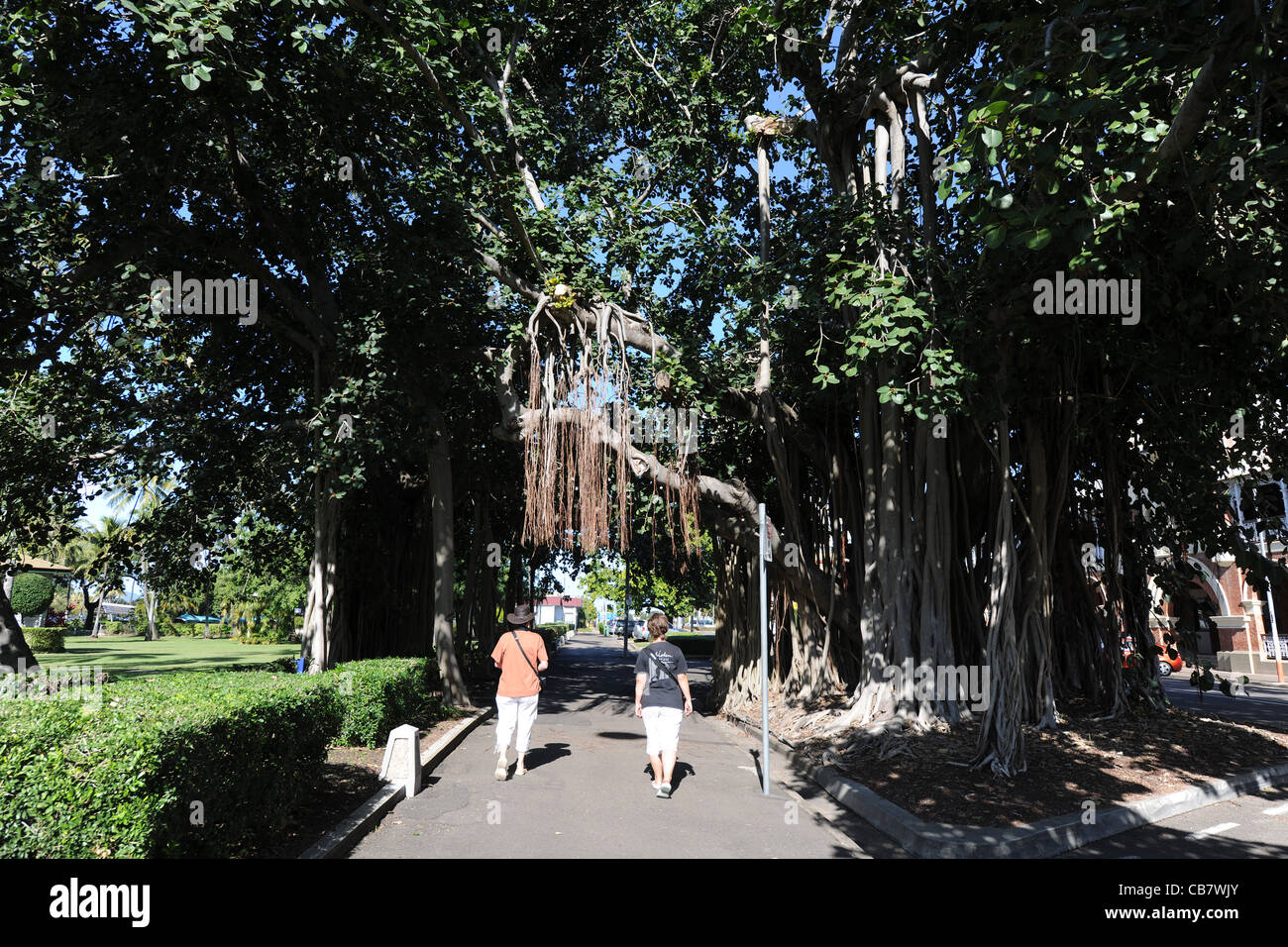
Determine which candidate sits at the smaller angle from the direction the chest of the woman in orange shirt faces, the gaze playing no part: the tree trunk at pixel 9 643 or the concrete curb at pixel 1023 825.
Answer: the tree trunk

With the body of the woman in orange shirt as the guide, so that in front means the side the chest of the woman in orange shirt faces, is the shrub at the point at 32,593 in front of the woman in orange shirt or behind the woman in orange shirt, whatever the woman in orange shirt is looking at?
in front

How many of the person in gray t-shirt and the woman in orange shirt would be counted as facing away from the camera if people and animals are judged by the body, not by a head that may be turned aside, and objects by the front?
2

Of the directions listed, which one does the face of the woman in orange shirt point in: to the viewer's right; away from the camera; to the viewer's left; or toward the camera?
away from the camera

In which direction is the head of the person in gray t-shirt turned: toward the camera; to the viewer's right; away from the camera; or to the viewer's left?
away from the camera

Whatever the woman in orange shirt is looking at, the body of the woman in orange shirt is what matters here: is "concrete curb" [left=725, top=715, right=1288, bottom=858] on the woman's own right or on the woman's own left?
on the woman's own right

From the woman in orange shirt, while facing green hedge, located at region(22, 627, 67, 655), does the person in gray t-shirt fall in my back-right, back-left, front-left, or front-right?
back-right

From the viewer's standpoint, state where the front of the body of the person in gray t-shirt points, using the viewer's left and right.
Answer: facing away from the viewer

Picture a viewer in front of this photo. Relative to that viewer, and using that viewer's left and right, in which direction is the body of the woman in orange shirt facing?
facing away from the viewer
